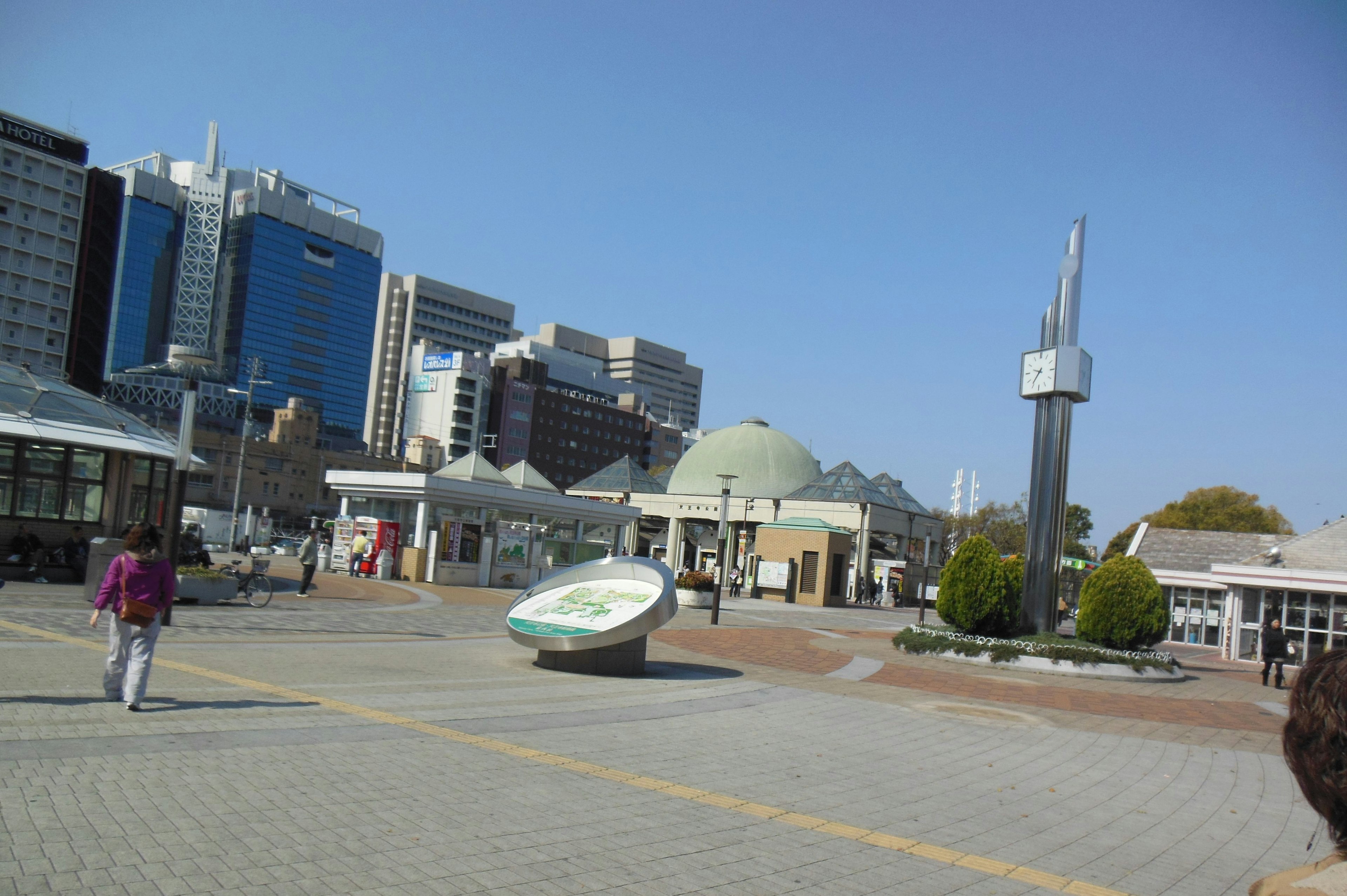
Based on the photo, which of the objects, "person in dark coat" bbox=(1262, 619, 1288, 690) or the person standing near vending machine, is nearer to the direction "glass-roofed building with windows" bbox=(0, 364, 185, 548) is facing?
the person in dark coat

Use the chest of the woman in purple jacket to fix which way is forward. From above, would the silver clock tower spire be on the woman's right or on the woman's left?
on the woman's right

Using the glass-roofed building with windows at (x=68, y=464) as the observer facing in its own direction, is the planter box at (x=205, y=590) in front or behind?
in front

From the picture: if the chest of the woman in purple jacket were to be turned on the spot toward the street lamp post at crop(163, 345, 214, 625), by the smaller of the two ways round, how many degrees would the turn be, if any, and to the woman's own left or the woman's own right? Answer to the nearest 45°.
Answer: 0° — they already face it

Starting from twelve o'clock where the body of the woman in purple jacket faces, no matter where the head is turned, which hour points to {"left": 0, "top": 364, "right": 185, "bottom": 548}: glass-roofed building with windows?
The glass-roofed building with windows is roughly at 12 o'clock from the woman in purple jacket.

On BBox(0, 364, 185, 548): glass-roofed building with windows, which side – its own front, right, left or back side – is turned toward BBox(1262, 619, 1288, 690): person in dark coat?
front

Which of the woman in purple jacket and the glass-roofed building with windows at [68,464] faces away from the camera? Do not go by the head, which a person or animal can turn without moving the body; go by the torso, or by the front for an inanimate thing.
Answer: the woman in purple jacket

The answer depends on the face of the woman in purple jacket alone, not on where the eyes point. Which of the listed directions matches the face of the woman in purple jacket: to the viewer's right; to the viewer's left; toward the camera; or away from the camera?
away from the camera

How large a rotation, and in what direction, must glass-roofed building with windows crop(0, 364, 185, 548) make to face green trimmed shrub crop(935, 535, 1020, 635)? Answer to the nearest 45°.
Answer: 0° — it already faces it

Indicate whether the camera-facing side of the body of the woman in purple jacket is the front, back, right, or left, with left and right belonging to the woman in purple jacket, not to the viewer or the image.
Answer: back

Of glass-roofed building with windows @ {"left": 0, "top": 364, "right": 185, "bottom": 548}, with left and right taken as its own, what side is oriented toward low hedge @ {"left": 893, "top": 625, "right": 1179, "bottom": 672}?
front

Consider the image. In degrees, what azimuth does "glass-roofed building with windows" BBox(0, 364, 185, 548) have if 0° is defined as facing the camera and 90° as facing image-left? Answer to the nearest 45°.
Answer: approximately 315°

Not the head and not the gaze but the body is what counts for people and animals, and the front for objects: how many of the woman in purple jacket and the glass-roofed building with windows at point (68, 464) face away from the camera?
1

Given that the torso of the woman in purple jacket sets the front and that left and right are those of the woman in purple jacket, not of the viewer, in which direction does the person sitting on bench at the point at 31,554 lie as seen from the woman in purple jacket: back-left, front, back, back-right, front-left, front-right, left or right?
front

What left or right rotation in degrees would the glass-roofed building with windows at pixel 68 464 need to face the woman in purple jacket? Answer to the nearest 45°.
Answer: approximately 45° to its right

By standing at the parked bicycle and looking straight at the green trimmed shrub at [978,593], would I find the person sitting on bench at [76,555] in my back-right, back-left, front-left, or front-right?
back-left
